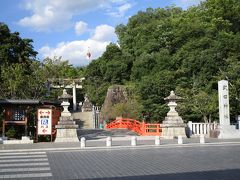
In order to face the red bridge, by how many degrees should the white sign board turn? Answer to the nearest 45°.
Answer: approximately 135° to its left

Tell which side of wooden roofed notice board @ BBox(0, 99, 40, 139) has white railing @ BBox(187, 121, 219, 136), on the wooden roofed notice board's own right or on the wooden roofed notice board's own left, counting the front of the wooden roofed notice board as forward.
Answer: on the wooden roofed notice board's own left

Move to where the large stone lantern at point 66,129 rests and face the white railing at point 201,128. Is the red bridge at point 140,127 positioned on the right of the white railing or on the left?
left

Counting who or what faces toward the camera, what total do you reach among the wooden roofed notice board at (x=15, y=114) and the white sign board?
2

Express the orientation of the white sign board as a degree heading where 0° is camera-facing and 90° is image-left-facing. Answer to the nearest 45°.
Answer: approximately 0°

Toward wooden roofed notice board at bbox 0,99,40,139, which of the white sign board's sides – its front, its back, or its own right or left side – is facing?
right

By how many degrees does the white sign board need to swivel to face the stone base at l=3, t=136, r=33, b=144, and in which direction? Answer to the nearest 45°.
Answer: approximately 90° to its right

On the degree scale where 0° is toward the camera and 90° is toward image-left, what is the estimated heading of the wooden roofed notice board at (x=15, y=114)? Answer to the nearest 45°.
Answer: approximately 0°

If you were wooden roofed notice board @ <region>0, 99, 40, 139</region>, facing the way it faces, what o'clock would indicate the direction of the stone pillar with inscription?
The stone pillar with inscription is roughly at 9 o'clock from the wooden roofed notice board.

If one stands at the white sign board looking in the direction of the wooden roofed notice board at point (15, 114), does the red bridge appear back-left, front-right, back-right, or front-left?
back-right
